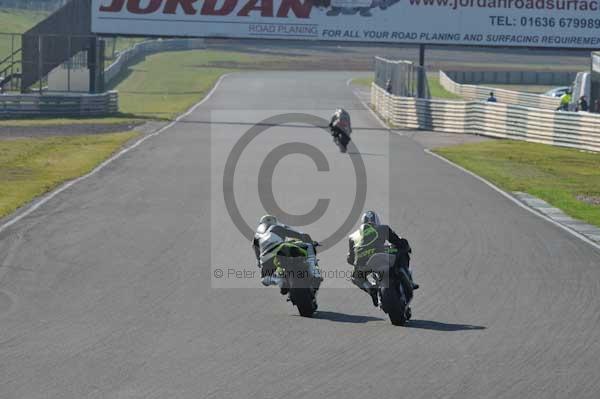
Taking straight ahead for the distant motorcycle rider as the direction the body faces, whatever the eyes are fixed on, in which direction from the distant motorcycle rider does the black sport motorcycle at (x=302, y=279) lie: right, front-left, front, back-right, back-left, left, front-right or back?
back

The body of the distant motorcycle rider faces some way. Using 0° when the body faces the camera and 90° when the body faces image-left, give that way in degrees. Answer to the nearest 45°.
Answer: approximately 180°

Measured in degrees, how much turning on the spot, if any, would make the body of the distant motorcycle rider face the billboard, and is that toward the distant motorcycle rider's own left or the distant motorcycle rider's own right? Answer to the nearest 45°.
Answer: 0° — they already face it

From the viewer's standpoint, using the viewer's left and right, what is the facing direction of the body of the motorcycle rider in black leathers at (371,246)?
facing away from the viewer

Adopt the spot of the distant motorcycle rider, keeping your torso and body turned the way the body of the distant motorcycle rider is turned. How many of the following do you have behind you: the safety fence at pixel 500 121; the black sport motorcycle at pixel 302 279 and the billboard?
1

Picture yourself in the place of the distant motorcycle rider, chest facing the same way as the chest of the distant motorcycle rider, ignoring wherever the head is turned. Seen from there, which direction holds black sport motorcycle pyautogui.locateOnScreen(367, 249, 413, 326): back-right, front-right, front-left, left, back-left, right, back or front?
back

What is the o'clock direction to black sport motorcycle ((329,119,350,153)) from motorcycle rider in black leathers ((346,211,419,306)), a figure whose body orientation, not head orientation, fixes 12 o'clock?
The black sport motorcycle is roughly at 12 o'clock from the motorcycle rider in black leathers.

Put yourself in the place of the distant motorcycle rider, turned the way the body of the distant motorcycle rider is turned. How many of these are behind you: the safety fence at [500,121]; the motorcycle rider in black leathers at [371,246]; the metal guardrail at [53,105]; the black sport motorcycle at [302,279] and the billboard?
2

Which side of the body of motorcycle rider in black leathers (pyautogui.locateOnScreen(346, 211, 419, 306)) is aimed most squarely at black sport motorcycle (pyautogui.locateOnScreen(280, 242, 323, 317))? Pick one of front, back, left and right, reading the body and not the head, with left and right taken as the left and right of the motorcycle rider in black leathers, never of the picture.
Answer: left

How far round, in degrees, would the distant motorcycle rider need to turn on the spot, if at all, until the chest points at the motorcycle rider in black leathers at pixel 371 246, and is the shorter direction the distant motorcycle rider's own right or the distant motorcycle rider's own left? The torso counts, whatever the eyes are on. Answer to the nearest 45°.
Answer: approximately 180°

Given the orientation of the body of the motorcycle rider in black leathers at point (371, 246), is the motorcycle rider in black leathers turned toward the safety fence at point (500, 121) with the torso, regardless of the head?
yes

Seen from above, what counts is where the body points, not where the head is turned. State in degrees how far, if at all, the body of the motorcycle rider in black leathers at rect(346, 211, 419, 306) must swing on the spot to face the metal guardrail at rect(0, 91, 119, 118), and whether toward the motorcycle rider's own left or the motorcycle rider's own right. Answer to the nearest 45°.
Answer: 0° — they already face it

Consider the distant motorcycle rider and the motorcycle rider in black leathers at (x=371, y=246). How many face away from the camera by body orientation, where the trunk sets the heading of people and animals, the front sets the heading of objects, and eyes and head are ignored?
2

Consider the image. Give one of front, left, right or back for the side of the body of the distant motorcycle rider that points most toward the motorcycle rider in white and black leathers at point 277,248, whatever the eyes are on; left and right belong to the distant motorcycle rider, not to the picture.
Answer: back

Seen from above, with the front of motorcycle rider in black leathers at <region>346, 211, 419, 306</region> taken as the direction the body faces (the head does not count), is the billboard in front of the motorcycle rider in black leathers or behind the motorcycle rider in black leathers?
in front
